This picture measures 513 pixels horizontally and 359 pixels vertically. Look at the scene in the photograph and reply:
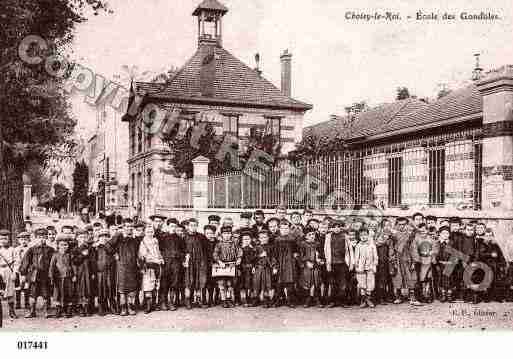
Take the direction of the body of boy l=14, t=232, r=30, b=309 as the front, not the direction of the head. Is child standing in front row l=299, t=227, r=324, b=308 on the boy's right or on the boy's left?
on the boy's left

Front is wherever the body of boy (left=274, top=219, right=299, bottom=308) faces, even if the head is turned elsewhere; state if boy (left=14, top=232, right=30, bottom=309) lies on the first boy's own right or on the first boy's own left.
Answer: on the first boy's own right

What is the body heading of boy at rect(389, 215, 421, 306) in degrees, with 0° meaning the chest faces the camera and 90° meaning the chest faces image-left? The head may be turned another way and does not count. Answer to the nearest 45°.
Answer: approximately 0°

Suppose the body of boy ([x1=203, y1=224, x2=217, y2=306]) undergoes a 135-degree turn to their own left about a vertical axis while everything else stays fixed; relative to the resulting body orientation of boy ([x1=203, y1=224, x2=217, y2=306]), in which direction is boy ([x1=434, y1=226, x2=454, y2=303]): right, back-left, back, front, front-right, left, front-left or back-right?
front-right

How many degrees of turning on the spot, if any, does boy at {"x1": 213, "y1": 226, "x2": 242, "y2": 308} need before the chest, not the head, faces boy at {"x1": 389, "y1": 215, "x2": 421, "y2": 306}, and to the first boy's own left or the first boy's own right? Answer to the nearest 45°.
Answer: approximately 90° to the first boy's own left

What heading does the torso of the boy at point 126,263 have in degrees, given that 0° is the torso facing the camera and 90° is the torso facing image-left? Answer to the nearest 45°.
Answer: approximately 0°

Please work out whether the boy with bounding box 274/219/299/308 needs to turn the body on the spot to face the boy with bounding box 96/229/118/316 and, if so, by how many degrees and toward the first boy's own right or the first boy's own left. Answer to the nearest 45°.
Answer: approximately 90° to the first boy's own right

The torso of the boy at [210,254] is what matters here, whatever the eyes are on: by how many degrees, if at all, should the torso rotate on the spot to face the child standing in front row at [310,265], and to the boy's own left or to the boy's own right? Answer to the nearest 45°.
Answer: approximately 90° to the boy's own left
